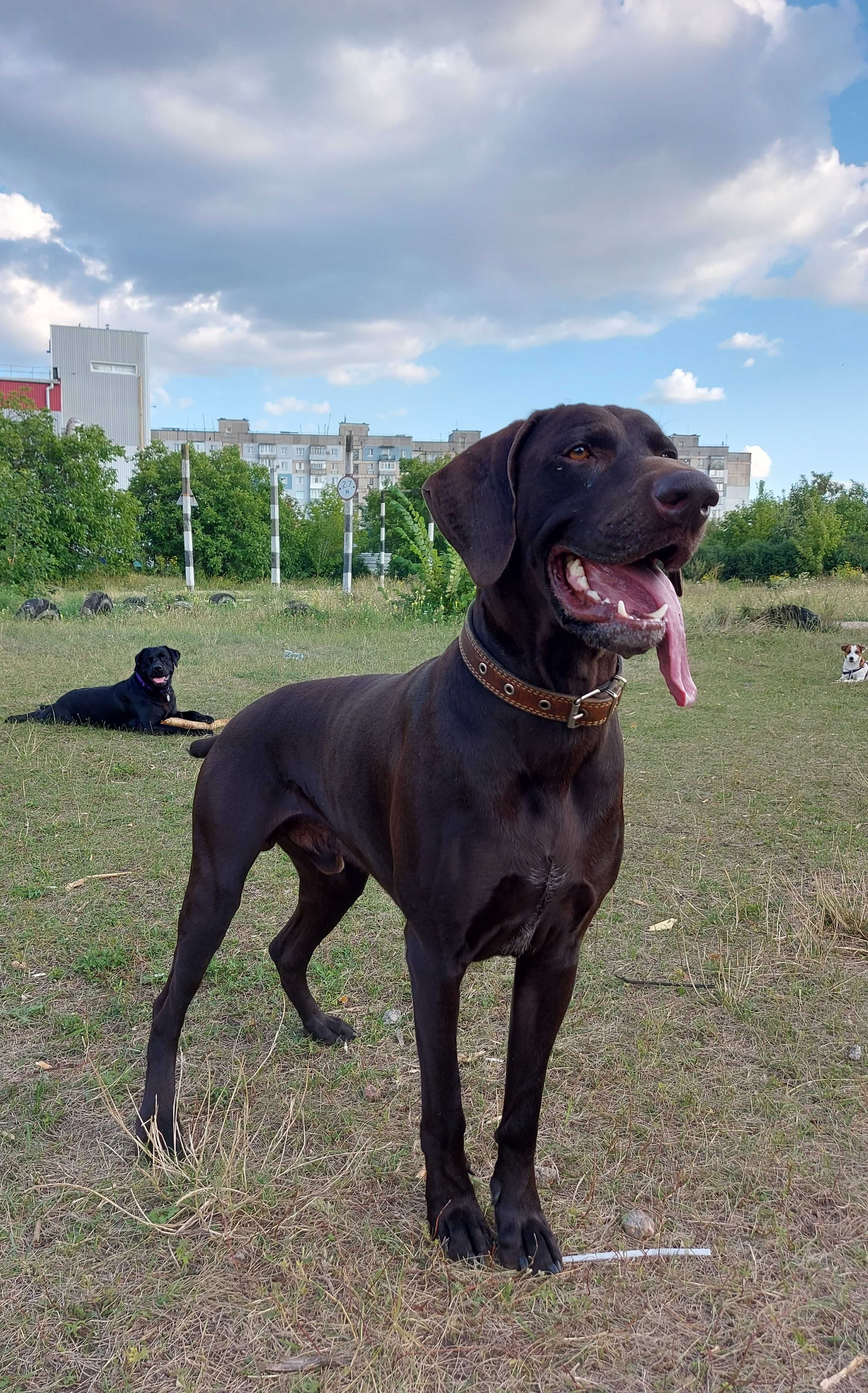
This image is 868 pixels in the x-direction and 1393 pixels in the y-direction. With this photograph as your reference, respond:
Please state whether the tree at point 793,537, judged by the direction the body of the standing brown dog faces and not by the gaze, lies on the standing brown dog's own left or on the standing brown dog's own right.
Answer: on the standing brown dog's own left

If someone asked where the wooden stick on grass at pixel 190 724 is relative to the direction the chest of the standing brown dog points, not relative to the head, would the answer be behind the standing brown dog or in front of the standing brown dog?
behind

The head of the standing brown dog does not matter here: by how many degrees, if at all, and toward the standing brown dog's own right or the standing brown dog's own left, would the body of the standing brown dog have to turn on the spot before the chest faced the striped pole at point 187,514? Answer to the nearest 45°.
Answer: approximately 135° to the standing brown dog's own left

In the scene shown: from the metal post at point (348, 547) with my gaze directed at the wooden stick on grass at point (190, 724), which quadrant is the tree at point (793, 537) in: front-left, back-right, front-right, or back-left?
back-left

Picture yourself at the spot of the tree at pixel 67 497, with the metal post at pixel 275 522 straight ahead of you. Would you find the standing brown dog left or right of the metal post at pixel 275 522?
right

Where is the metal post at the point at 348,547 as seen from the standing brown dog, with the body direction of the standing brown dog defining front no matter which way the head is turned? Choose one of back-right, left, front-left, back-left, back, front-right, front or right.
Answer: back-left

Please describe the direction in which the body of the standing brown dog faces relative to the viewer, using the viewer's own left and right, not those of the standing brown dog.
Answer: facing the viewer and to the right of the viewer

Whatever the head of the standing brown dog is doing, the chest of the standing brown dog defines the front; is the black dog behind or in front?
behind

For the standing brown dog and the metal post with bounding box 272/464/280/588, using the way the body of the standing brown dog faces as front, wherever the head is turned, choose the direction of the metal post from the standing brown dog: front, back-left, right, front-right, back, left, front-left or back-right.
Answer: back-left

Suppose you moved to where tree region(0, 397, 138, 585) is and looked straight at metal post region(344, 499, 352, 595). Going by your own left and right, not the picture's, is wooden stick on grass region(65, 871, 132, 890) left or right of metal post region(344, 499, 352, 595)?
right

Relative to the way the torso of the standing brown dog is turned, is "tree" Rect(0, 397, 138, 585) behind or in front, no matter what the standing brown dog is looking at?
behind

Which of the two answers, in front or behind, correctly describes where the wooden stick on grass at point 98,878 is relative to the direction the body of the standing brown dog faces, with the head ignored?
behind
